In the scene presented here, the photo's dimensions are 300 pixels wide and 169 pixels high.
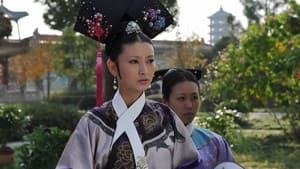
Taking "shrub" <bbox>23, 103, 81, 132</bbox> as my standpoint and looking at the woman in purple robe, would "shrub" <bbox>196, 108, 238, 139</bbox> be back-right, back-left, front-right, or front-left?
front-left

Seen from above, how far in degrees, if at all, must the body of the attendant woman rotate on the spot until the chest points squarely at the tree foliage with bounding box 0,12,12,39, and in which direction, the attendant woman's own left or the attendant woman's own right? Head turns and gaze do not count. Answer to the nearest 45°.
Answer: approximately 180°

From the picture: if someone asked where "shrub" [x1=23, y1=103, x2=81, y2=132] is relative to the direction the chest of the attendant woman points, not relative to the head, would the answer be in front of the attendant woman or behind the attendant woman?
behind

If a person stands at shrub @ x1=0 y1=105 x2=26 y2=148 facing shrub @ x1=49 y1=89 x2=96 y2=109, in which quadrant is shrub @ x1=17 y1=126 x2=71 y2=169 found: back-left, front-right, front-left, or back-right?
back-right

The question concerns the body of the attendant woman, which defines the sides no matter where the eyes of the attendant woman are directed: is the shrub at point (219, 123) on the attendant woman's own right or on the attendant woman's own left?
on the attendant woman's own left

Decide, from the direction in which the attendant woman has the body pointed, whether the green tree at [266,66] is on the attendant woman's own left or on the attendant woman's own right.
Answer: on the attendant woman's own left

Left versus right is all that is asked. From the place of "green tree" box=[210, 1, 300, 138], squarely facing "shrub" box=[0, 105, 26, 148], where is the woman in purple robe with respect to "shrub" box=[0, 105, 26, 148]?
left
